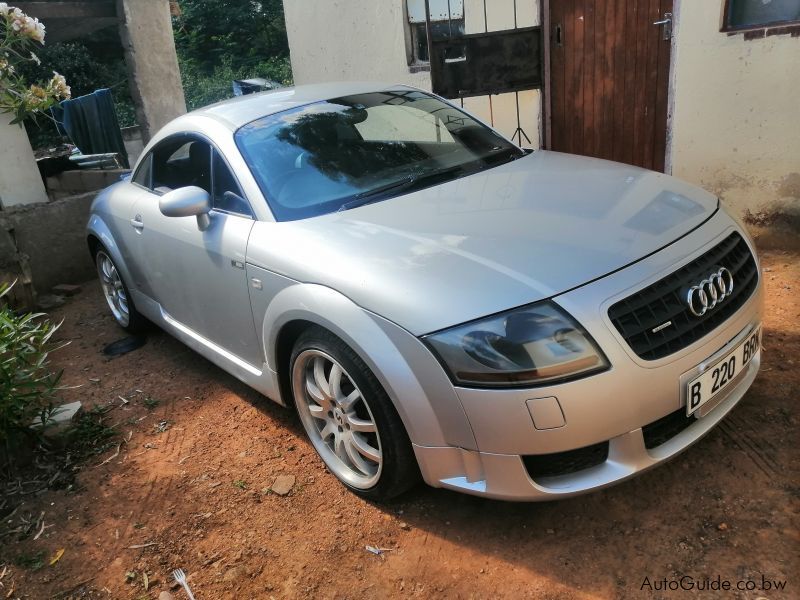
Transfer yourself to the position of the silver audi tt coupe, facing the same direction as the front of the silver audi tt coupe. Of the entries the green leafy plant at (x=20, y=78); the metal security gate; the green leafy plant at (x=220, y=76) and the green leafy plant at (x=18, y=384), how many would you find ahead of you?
0

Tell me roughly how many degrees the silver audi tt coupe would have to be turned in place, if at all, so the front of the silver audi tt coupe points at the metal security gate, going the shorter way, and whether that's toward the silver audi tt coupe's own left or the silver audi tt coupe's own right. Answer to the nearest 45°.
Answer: approximately 135° to the silver audi tt coupe's own left

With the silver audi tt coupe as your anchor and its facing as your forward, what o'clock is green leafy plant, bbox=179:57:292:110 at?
The green leafy plant is roughly at 7 o'clock from the silver audi tt coupe.

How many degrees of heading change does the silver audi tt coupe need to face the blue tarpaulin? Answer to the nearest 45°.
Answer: approximately 180°

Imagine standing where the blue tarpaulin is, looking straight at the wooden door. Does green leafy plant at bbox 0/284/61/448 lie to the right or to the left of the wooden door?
right

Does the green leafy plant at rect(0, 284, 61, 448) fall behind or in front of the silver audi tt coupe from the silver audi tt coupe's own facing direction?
behind

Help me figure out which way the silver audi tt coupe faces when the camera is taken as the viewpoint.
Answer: facing the viewer and to the right of the viewer

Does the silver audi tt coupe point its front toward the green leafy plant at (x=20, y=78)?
no
